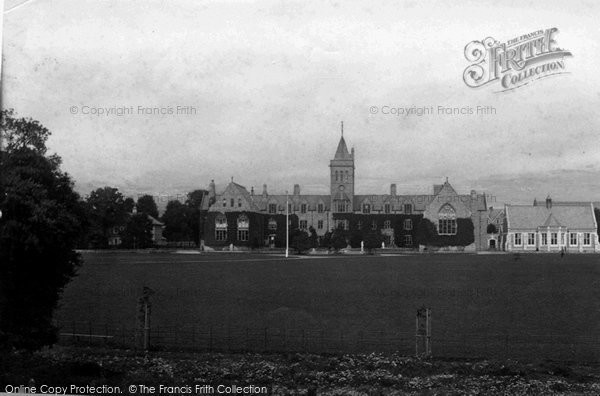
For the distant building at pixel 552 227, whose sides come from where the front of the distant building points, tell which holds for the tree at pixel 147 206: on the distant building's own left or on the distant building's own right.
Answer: on the distant building's own right

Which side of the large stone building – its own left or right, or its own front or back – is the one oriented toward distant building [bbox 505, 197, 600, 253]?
left

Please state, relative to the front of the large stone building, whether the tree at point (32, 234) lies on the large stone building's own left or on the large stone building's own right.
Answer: on the large stone building's own right

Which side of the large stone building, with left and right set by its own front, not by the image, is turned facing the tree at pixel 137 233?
right

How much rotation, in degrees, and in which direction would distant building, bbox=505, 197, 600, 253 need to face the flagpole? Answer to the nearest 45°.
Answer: approximately 90° to its right

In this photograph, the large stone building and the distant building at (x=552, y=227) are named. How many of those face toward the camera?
2

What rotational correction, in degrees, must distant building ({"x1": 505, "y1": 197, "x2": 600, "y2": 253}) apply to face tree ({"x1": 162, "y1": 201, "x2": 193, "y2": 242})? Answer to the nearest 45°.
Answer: approximately 90° to its right

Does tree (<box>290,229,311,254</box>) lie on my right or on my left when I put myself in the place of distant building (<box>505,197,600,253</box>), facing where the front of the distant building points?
on my right

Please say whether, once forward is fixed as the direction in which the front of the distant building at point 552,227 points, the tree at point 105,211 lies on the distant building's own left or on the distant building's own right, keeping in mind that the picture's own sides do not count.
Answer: on the distant building's own right

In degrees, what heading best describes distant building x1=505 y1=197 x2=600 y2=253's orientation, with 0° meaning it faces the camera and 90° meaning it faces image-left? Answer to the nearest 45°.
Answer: approximately 0°

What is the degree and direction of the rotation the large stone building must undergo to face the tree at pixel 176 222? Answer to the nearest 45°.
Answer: approximately 90° to its right
